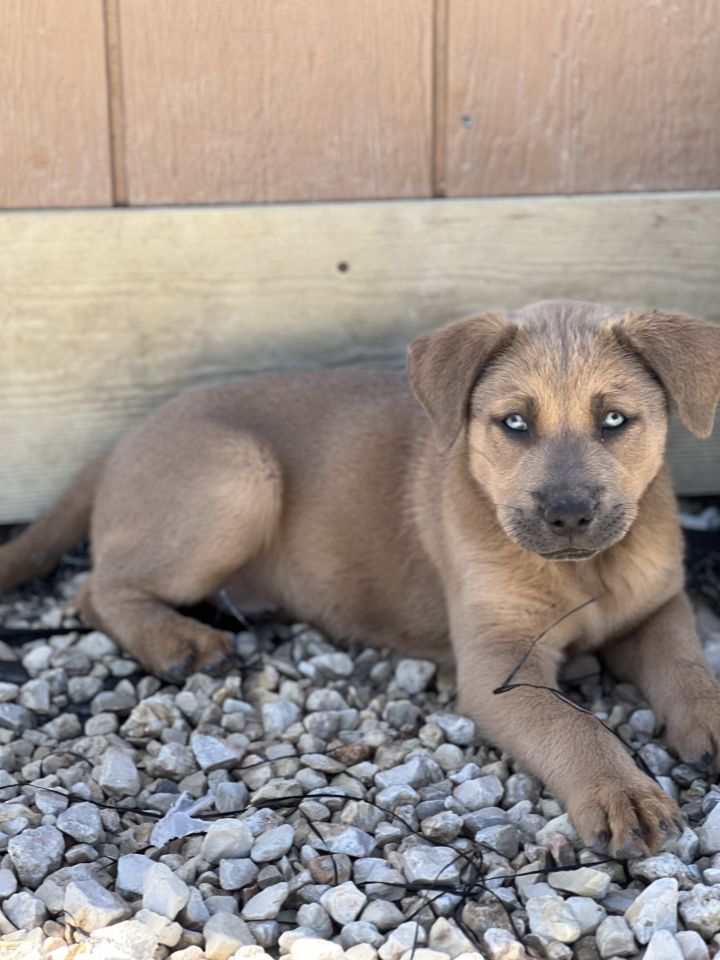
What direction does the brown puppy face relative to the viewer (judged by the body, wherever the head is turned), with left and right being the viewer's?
facing the viewer and to the right of the viewer
